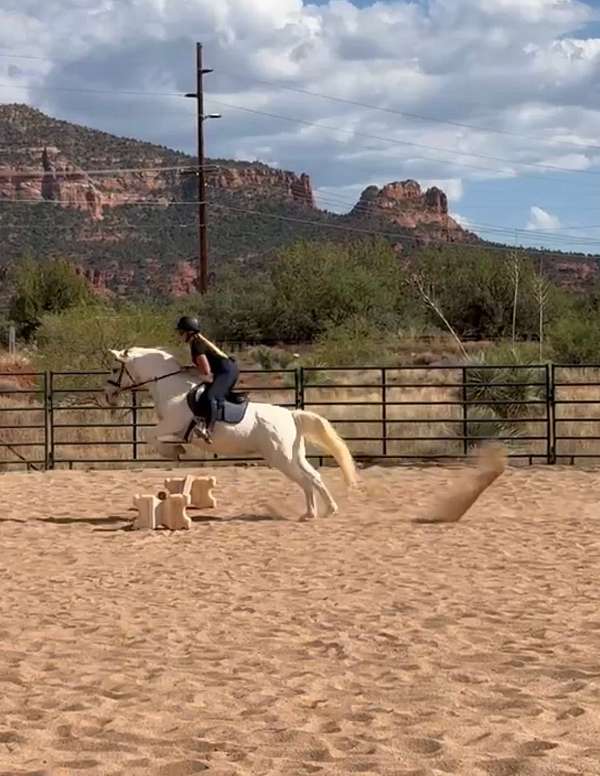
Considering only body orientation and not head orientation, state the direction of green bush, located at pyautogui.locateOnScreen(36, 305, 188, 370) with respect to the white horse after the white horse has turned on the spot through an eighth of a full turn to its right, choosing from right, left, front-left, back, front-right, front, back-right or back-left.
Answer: front-right

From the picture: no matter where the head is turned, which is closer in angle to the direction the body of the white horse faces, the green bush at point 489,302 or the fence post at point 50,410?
the fence post

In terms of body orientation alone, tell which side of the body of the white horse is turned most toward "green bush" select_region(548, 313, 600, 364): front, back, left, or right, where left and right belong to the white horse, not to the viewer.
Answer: right

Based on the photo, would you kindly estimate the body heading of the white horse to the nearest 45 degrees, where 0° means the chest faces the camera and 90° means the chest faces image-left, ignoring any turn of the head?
approximately 90°

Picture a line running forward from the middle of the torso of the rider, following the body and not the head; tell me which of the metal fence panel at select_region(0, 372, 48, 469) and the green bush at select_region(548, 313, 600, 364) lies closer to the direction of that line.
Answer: the metal fence panel

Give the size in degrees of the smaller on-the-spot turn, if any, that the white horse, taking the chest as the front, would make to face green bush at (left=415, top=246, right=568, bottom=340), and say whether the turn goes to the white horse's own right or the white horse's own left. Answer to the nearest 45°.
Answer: approximately 90° to the white horse's own right

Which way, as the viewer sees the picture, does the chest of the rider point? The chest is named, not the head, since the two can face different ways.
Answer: to the viewer's left

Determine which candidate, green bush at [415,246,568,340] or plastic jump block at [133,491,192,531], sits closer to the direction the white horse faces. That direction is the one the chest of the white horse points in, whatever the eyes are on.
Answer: the plastic jump block

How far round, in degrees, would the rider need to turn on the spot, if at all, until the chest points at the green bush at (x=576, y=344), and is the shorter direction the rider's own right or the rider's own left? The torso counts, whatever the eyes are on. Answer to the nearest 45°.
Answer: approximately 135° to the rider's own right

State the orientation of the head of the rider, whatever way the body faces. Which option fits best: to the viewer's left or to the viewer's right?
to the viewer's left
